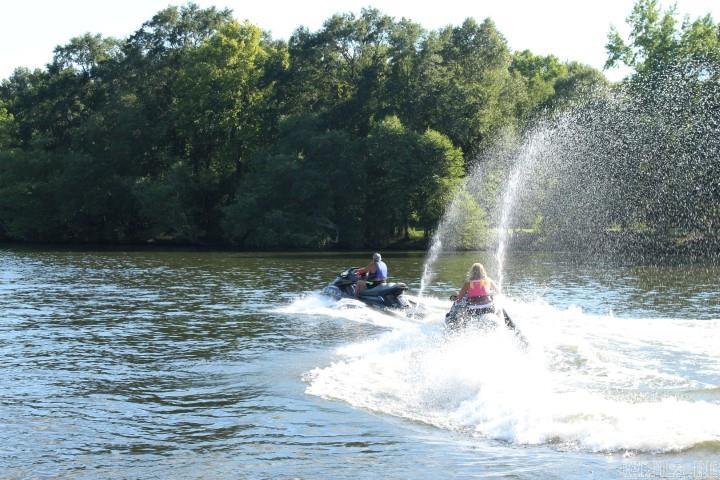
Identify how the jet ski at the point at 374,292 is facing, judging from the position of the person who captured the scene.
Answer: facing away from the viewer and to the left of the viewer

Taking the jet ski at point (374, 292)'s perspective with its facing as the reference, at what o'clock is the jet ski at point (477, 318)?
the jet ski at point (477, 318) is roughly at 7 o'clock from the jet ski at point (374, 292).
